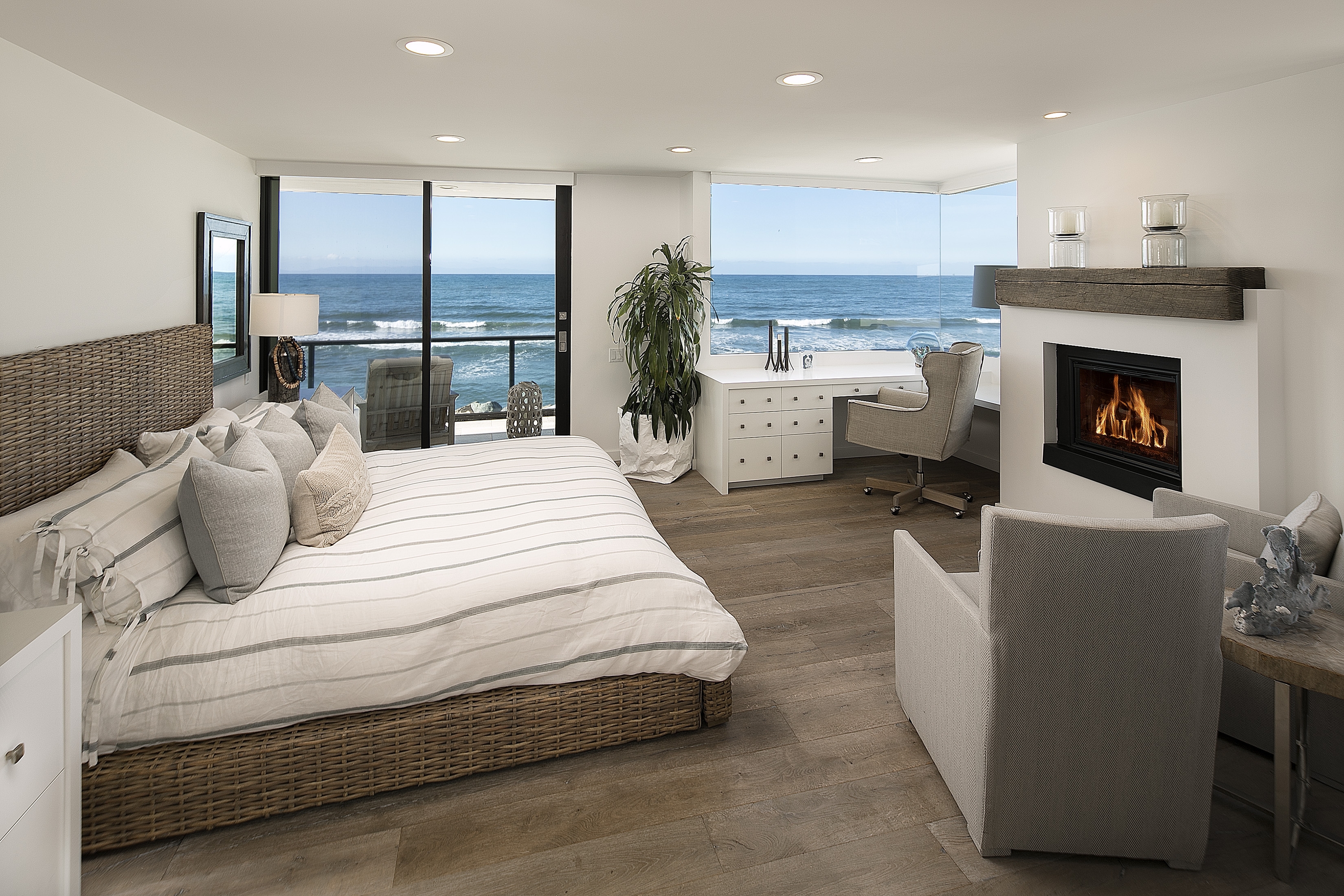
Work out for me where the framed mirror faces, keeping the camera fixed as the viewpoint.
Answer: facing the viewer and to the right of the viewer

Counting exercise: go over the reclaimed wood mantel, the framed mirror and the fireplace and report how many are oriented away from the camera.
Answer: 0

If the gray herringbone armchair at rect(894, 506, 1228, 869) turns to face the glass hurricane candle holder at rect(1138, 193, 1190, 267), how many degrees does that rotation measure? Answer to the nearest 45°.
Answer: approximately 45° to its right

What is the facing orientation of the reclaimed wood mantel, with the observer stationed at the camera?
facing the viewer and to the left of the viewer

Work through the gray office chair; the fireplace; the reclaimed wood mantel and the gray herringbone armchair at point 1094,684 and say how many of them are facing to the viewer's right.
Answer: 0

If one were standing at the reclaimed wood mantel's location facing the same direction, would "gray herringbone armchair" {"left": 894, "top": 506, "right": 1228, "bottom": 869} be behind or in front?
in front

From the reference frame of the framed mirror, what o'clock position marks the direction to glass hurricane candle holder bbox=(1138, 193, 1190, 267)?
The glass hurricane candle holder is roughly at 12 o'clock from the framed mirror.

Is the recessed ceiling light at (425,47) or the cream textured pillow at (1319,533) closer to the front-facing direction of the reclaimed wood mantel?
the recessed ceiling light

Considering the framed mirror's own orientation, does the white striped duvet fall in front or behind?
in front
